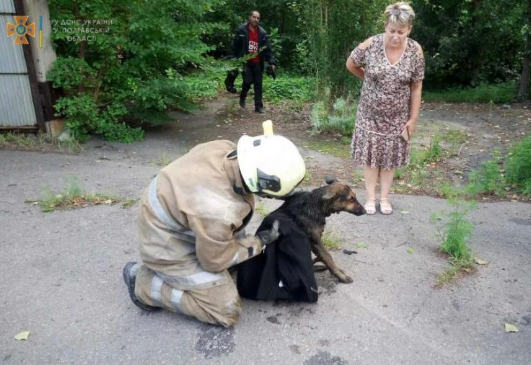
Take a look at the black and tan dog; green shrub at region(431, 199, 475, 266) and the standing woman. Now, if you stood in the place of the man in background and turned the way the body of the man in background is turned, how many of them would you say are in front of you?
3

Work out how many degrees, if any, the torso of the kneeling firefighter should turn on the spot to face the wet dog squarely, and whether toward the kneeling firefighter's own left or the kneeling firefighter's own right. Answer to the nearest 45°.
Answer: approximately 45° to the kneeling firefighter's own left

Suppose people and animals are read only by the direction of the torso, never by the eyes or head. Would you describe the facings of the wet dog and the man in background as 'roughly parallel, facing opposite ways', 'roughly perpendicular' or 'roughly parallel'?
roughly perpendicular

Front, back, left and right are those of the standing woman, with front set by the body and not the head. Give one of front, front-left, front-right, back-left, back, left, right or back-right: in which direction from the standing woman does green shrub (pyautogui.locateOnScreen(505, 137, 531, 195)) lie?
back-left

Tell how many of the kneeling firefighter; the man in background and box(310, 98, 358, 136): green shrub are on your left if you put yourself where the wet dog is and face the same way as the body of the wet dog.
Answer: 2

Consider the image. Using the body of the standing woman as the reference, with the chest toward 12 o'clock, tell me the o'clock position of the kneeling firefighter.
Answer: The kneeling firefighter is roughly at 1 o'clock from the standing woman.

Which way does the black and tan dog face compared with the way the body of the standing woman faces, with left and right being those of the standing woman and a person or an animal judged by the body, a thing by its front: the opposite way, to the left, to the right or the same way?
to the left

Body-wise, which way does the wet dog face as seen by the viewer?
to the viewer's right

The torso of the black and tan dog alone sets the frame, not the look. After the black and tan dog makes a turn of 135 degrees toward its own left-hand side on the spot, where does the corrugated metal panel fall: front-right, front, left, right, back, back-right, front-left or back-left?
front

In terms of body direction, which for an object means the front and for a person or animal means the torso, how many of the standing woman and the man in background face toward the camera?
2

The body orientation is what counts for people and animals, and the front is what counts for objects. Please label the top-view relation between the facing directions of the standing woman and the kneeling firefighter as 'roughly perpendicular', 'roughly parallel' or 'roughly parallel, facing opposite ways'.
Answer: roughly perpendicular

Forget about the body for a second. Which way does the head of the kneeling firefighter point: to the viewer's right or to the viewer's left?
to the viewer's right

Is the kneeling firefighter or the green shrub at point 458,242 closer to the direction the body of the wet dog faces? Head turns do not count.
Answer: the green shrub

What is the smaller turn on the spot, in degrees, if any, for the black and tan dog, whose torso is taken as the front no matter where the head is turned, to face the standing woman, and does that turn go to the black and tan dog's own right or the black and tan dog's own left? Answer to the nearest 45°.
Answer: approximately 45° to the black and tan dog's own left

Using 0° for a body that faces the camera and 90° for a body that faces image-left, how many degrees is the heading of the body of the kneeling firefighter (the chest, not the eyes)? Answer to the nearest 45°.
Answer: approximately 270°
